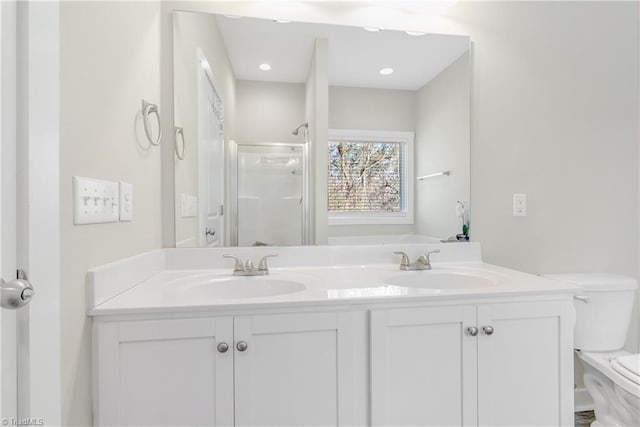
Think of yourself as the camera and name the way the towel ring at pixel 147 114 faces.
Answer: facing the viewer and to the right of the viewer

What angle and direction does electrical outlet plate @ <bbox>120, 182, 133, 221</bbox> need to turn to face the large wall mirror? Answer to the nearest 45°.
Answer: approximately 45° to its left

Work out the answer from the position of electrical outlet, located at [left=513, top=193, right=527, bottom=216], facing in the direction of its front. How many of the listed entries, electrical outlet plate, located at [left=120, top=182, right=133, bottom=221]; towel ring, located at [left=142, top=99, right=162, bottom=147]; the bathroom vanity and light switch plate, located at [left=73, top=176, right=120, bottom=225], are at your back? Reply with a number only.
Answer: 0

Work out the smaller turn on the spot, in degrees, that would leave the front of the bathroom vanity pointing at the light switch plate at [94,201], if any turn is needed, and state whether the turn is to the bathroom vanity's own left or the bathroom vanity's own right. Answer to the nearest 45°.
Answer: approximately 90° to the bathroom vanity's own right

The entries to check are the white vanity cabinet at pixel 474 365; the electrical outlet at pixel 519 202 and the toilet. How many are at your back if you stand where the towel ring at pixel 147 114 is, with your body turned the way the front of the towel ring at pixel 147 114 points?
0

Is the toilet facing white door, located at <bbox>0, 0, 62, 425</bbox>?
no

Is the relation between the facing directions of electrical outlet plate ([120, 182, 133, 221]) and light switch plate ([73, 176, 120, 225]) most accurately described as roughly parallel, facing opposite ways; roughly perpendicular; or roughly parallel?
roughly parallel

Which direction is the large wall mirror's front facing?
toward the camera

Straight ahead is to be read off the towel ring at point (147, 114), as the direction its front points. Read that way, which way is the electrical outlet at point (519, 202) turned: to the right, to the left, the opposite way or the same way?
to the right

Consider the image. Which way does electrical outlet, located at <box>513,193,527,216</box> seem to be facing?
toward the camera

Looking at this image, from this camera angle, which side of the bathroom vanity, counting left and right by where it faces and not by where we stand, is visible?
front

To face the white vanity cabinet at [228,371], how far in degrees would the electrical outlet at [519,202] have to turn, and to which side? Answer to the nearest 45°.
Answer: approximately 45° to its right

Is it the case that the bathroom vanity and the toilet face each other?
no

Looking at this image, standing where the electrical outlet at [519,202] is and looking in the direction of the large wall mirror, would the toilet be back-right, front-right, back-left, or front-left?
back-left

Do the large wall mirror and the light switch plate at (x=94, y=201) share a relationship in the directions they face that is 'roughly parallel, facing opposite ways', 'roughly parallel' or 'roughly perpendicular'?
roughly perpendicular

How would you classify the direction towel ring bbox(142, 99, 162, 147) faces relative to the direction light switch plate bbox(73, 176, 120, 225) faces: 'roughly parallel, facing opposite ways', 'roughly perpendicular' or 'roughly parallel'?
roughly parallel

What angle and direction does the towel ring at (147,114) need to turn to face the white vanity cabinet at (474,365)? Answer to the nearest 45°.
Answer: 0° — it already faces it

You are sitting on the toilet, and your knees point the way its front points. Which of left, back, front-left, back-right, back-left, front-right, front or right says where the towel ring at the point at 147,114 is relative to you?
right

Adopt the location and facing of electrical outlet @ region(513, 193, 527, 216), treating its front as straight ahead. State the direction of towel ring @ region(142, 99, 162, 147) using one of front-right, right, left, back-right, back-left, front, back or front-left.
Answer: front-right

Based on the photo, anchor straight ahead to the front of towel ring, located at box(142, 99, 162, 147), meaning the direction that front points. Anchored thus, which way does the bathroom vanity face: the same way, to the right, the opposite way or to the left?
to the right
